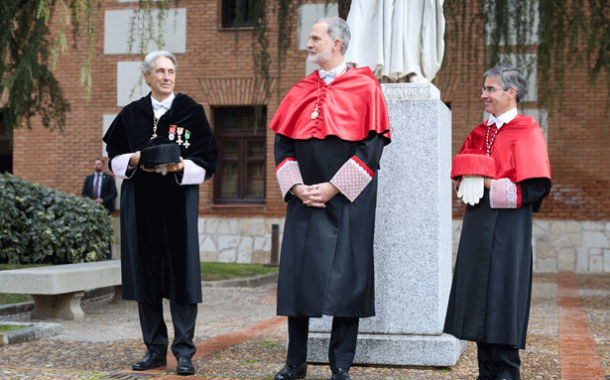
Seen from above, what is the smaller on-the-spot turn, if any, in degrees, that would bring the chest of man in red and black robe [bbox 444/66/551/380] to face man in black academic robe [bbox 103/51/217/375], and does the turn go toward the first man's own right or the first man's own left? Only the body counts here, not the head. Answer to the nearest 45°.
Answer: approximately 45° to the first man's own right

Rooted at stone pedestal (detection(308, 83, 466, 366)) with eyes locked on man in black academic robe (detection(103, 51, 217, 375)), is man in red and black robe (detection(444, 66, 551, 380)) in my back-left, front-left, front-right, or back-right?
back-left

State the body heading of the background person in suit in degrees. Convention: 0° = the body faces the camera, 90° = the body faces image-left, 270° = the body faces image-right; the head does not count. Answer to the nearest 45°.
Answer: approximately 0°

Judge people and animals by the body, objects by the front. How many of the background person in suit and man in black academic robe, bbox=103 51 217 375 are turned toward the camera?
2

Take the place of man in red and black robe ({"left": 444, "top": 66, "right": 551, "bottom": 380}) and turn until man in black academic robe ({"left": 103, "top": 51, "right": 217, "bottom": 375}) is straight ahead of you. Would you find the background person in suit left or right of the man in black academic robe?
right

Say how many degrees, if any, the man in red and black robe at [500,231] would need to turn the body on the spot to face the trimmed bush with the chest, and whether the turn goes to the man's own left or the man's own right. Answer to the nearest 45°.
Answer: approximately 90° to the man's own right

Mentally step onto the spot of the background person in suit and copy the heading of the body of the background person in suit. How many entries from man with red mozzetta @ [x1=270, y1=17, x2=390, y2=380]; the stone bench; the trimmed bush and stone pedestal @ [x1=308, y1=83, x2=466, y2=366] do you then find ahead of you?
4

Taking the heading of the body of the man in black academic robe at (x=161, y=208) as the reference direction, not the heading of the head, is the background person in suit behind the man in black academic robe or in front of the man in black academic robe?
behind

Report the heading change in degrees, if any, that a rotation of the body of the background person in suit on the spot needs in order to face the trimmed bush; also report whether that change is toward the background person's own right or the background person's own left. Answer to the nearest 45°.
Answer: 0° — they already face it

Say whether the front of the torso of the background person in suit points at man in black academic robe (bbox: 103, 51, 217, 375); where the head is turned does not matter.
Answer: yes

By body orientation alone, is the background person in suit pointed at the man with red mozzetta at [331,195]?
yes

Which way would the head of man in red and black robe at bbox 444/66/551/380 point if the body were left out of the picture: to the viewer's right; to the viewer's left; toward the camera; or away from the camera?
to the viewer's left
